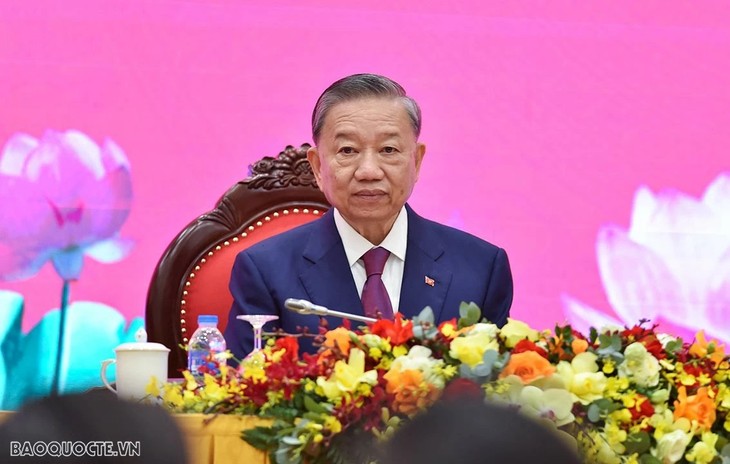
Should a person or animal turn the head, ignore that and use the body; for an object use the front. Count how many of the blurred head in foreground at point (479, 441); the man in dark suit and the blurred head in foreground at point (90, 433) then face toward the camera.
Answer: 1

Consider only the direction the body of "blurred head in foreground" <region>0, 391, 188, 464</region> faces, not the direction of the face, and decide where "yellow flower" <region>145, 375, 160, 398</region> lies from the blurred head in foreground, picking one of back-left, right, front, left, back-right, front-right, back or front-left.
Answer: front

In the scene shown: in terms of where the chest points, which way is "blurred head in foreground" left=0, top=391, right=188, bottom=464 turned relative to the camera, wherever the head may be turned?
away from the camera

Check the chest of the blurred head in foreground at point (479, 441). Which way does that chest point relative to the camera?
away from the camera

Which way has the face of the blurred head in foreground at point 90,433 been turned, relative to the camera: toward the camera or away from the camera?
away from the camera

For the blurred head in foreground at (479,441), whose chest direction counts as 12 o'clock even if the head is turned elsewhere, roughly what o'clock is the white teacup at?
The white teacup is roughly at 11 o'clock from the blurred head in foreground.

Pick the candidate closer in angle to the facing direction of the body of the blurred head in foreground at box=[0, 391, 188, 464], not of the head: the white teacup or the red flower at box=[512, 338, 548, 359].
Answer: the white teacup

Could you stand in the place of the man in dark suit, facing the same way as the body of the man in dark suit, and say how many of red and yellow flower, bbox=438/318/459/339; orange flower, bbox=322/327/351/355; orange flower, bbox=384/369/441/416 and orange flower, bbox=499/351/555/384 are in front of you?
4

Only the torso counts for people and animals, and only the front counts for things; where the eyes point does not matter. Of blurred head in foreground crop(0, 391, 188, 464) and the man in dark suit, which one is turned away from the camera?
the blurred head in foreground

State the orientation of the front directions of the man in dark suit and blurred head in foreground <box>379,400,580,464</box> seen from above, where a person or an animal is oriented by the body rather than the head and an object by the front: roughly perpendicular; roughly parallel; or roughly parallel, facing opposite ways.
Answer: roughly parallel, facing opposite ways

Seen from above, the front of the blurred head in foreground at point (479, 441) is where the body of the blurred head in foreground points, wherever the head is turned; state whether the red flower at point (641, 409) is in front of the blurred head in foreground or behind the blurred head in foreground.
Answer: in front

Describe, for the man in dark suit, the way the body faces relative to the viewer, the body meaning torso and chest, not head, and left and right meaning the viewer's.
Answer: facing the viewer

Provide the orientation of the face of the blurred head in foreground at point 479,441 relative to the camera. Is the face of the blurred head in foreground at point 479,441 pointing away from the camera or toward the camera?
away from the camera

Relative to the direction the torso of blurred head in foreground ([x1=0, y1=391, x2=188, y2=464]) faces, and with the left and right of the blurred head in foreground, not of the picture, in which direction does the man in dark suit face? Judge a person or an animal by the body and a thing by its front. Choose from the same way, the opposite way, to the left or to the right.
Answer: the opposite way

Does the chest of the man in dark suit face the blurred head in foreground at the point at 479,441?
yes

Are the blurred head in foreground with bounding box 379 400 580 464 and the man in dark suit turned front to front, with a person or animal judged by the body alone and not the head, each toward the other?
yes
